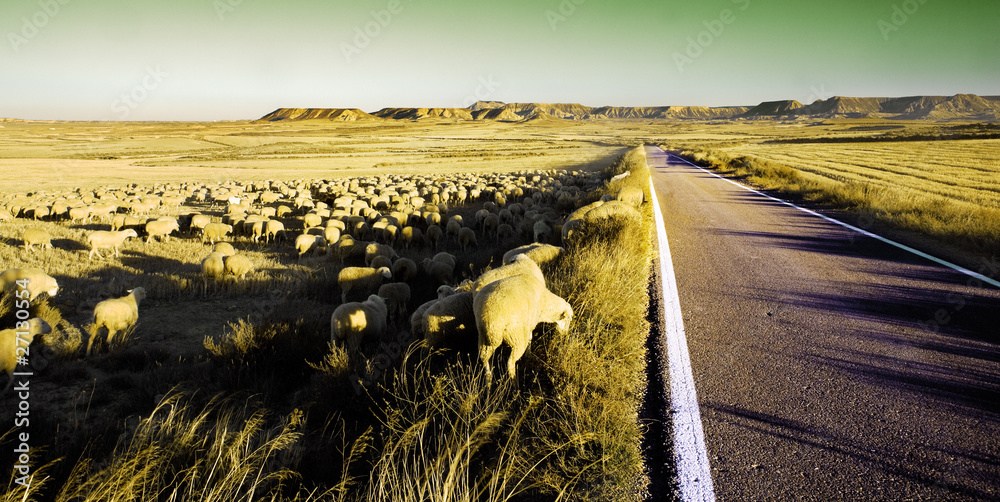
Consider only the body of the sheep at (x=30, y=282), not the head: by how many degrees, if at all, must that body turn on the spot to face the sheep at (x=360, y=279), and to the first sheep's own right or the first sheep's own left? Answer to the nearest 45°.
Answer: approximately 45° to the first sheep's own right

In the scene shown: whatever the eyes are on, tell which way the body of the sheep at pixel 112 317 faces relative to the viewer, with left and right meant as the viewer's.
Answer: facing away from the viewer and to the right of the viewer

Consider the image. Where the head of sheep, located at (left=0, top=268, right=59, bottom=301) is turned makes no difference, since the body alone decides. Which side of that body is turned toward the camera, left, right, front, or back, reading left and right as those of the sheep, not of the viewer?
right
